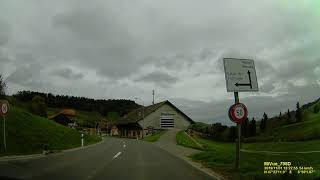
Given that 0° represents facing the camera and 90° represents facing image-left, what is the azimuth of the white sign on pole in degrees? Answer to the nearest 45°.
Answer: approximately 0°

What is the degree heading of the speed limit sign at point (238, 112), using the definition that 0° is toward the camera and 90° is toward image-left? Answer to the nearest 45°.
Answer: approximately 0°

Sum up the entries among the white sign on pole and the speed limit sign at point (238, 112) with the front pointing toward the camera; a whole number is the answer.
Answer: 2
